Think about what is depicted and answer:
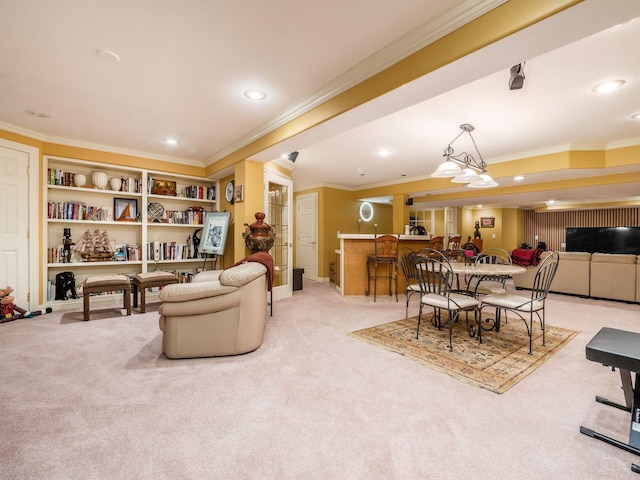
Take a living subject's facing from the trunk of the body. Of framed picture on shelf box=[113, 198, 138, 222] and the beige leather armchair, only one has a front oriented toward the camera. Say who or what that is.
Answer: the framed picture on shelf

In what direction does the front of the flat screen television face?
toward the camera

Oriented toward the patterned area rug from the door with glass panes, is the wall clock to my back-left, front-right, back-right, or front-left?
back-right

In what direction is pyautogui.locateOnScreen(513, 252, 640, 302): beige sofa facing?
away from the camera

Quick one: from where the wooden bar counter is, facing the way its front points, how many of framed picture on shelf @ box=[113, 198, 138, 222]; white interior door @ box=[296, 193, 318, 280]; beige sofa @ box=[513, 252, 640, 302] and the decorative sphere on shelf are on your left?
1

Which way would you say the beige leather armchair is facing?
to the viewer's left

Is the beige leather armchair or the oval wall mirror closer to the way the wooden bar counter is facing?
the beige leather armchair

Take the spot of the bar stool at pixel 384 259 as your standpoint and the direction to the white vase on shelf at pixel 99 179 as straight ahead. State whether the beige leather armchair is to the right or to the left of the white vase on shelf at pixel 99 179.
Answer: left

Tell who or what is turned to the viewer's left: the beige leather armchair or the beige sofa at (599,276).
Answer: the beige leather armchair

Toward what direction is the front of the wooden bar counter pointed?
toward the camera

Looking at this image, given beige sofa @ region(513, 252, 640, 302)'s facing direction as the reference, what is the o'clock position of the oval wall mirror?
The oval wall mirror is roughly at 9 o'clock from the beige sofa.

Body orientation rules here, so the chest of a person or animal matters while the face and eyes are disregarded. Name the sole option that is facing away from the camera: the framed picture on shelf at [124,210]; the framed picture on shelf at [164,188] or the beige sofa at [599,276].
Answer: the beige sofa

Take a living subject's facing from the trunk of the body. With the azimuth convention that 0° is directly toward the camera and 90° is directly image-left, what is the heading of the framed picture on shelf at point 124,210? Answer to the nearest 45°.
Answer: approximately 0°

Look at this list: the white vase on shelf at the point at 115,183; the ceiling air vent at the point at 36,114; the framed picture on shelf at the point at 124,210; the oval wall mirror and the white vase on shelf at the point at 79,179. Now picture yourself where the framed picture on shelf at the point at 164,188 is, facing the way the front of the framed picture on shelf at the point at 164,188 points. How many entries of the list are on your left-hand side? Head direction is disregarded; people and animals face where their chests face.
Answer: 1

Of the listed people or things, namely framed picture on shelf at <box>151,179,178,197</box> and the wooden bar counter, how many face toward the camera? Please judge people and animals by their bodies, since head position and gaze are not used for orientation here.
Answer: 2

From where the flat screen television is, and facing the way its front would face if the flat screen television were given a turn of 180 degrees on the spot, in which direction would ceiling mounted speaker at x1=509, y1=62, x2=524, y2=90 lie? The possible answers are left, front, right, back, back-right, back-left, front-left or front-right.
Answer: back
